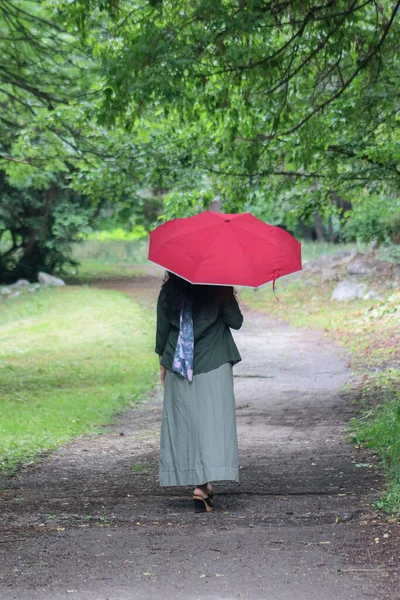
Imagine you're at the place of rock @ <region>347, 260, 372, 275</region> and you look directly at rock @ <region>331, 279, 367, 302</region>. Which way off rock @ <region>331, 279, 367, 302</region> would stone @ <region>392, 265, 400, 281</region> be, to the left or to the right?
left

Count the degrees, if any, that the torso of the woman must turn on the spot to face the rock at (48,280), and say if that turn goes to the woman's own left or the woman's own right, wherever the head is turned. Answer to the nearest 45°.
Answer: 0° — they already face it

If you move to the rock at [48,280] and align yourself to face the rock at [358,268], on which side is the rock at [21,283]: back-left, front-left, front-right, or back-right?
back-right

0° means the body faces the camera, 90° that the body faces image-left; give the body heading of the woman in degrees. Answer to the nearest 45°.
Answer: approximately 180°
